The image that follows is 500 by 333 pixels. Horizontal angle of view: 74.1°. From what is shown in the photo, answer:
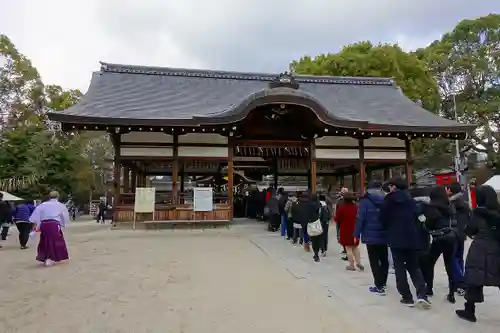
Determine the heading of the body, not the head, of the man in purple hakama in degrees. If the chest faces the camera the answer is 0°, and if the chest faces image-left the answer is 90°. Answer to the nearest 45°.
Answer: approximately 180°

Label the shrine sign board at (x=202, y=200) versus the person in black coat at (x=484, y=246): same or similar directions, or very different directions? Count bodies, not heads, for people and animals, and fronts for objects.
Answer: very different directions

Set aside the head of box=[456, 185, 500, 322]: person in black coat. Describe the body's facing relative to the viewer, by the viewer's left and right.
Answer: facing away from the viewer and to the left of the viewer

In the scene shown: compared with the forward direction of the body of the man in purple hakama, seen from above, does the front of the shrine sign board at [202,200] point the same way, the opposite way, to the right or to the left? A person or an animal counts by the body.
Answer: the opposite way

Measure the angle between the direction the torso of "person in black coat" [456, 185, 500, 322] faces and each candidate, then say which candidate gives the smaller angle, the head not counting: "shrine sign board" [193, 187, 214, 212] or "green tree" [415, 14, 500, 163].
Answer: the shrine sign board

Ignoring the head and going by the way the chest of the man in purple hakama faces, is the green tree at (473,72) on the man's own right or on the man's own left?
on the man's own right

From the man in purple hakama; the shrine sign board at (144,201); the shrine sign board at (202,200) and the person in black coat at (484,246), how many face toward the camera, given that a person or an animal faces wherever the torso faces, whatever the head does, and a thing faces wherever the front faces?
2

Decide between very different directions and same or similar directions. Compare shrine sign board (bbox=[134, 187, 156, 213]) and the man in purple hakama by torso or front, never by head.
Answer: very different directions
